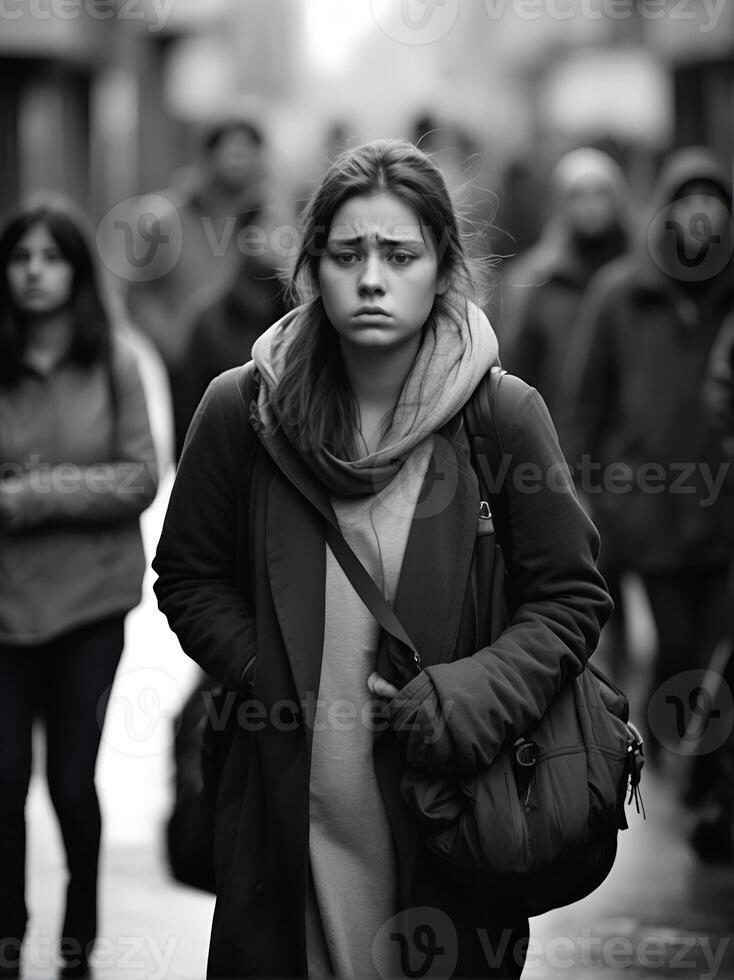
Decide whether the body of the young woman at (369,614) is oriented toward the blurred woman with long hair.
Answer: no

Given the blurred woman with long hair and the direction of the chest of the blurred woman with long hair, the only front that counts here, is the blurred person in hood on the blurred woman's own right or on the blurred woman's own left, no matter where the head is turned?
on the blurred woman's own left

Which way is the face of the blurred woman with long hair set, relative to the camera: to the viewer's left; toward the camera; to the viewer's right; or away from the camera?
toward the camera

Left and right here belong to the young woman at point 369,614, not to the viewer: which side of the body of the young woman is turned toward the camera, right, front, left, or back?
front

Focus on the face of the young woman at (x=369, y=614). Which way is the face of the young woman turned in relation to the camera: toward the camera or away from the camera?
toward the camera

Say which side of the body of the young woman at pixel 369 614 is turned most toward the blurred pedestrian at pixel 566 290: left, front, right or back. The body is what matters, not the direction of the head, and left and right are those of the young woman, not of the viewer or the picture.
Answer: back

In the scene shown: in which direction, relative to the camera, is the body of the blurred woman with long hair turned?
toward the camera

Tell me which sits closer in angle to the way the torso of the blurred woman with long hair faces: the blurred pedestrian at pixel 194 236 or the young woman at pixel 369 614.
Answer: the young woman

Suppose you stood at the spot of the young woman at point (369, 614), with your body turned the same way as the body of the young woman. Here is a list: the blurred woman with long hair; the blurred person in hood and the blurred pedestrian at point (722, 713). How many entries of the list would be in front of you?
0

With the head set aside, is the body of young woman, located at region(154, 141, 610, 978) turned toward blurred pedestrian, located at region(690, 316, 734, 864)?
no

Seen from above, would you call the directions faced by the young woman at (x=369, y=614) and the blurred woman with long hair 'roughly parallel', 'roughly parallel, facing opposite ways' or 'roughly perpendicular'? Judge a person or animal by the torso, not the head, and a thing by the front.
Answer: roughly parallel

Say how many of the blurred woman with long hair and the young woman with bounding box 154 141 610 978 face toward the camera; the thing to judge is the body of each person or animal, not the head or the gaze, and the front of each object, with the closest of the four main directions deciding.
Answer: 2

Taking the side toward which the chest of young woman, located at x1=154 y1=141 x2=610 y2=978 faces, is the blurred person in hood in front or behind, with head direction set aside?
behind

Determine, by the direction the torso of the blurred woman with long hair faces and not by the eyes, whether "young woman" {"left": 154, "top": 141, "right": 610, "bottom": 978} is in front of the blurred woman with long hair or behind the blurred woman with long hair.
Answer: in front

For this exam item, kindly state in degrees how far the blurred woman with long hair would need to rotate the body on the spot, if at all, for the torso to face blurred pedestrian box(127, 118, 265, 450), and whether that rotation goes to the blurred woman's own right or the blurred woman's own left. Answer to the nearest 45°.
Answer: approximately 180°

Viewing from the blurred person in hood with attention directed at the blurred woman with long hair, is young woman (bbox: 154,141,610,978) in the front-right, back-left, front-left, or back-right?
front-left
